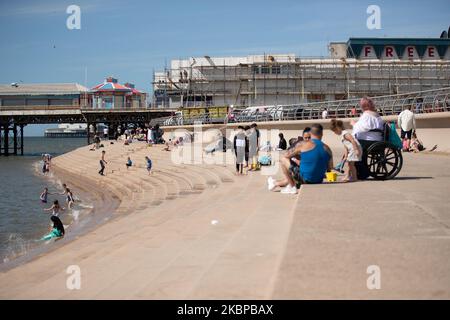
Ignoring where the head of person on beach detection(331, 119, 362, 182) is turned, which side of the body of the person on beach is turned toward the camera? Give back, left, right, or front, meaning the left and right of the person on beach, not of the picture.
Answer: left

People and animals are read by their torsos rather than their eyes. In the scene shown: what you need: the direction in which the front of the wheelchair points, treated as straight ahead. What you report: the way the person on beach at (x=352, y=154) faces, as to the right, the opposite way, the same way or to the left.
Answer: the same way

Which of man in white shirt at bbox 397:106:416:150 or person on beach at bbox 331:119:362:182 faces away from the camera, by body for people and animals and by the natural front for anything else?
the man in white shirt

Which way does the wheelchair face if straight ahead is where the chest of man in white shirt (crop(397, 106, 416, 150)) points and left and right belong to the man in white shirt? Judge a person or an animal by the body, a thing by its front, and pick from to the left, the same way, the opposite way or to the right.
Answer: to the left

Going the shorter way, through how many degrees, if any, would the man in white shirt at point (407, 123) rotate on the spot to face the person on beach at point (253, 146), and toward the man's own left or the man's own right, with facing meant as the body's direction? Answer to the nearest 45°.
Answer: approximately 90° to the man's own left

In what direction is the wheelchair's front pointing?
to the viewer's left

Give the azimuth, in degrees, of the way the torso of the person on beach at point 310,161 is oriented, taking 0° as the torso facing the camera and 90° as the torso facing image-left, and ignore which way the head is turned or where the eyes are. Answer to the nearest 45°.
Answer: approximately 135°

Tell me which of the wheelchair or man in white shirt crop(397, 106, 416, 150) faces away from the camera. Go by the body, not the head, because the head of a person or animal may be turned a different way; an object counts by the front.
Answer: the man in white shirt

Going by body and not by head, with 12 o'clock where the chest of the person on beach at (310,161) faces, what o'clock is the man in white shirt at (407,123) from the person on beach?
The man in white shirt is roughly at 2 o'clock from the person on beach.

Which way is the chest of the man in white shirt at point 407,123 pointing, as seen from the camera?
away from the camera

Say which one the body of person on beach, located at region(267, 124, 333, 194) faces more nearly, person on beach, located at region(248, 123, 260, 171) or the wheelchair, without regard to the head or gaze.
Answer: the person on beach
